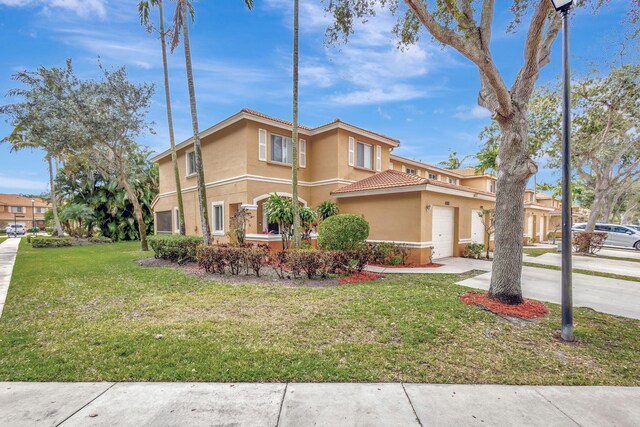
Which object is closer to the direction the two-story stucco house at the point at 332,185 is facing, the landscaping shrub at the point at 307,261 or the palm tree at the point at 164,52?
the landscaping shrub
